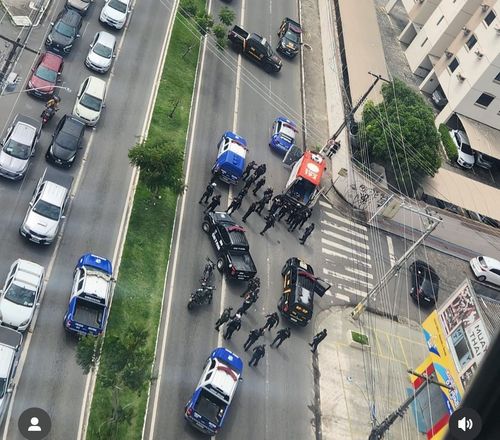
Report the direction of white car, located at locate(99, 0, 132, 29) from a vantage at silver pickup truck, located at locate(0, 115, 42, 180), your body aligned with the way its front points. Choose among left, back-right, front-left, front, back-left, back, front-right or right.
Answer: back

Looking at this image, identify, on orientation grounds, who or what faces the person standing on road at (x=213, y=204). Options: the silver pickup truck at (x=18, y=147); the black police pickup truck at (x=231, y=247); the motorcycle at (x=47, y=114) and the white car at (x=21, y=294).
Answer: the black police pickup truck

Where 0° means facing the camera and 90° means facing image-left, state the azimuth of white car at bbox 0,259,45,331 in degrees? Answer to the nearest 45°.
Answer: approximately 0°

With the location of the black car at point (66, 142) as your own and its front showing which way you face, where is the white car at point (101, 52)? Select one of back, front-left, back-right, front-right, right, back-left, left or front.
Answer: back

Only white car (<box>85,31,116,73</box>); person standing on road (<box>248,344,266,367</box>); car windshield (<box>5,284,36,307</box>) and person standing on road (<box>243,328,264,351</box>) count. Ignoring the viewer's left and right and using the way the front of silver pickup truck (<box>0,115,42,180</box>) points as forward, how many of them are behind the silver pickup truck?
1

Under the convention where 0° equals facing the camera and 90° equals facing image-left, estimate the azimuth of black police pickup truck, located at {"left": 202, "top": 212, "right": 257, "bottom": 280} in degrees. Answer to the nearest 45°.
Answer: approximately 135°

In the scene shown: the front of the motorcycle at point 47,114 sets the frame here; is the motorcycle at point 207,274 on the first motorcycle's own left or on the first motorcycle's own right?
on the first motorcycle's own left

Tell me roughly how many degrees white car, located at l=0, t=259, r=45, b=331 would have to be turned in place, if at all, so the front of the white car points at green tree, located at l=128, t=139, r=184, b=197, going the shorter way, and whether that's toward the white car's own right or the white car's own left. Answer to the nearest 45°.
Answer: approximately 180°

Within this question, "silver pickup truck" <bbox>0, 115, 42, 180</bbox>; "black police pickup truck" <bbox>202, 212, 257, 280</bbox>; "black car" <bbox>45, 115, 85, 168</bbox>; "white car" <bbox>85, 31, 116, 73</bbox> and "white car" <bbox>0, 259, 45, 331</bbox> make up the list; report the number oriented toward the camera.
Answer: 4

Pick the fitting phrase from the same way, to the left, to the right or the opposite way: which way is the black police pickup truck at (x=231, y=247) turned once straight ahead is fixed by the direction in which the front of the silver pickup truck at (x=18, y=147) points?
the opposite way

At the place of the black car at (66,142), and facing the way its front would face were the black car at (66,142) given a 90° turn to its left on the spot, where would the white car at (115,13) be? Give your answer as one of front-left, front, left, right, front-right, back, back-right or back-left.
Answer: left

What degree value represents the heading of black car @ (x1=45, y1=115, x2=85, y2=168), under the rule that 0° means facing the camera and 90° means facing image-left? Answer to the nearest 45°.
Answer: approximately 0°
